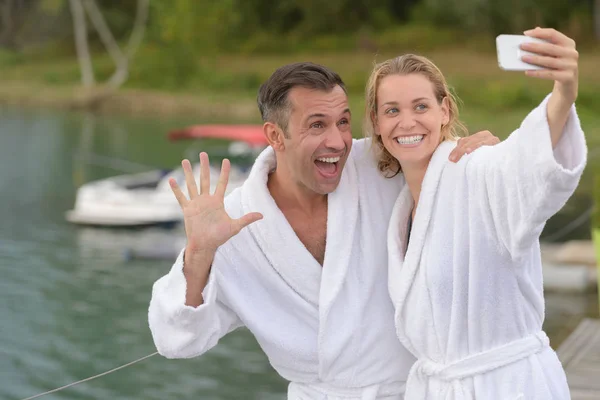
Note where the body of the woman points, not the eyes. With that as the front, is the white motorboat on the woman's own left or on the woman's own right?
on the woman's own right

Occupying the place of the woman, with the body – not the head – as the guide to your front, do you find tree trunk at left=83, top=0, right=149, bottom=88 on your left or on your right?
on your right

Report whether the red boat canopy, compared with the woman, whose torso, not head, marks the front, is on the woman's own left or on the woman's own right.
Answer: on the woman's own right

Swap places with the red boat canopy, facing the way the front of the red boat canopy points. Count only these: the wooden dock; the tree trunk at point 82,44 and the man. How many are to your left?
2

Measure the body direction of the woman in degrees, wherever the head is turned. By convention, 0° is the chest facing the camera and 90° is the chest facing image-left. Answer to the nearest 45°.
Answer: approximately 45°

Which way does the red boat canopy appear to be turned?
to the viewer's left

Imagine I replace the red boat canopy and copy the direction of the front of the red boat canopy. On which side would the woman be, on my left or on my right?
on my left
